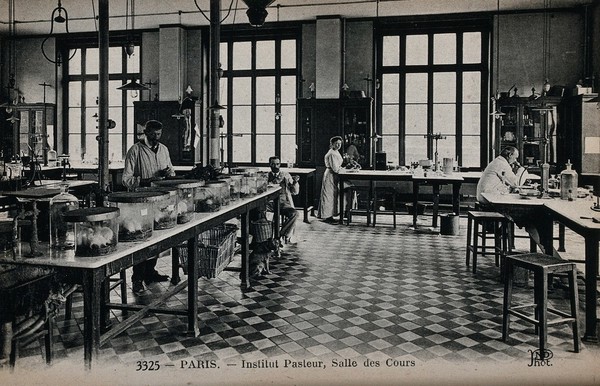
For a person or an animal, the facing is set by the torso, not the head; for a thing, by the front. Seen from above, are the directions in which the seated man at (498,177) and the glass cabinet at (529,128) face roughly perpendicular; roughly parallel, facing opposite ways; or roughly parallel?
roughly perpendicular

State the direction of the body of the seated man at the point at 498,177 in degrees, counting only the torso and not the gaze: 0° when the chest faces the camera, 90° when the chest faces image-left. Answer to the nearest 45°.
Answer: approximately 270°

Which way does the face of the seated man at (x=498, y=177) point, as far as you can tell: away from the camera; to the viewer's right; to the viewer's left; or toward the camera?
to the viewer's right

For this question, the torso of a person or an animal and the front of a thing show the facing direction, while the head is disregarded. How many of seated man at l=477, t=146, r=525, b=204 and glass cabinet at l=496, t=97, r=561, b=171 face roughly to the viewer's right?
1

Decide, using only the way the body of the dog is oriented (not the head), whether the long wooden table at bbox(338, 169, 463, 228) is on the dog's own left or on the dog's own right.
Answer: on the dog's own left

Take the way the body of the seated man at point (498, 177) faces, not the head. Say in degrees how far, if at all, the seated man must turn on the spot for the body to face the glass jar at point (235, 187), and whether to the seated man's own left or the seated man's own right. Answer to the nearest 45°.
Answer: approximately 135° to the seated man's own right
